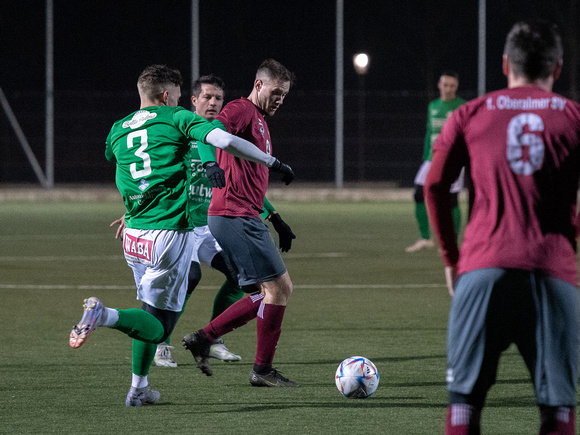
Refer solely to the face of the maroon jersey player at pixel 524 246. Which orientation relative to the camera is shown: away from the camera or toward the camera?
away from the camera

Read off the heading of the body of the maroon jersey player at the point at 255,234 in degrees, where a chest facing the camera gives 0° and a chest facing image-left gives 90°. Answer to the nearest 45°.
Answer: approximately 270°

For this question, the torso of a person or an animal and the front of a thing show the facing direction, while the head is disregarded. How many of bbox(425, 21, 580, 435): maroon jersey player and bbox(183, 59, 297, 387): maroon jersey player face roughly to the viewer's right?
1

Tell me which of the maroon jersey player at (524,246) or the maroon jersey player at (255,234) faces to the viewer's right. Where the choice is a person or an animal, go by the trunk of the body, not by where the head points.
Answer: the maroon jersey player at (255,234)

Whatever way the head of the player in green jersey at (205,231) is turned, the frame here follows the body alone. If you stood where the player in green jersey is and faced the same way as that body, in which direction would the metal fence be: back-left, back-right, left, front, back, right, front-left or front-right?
back-left

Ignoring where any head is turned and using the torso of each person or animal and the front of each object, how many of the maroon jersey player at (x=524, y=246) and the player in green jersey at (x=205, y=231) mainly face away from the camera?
1

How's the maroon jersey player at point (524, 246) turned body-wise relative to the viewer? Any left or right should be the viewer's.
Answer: facing away from the viewer

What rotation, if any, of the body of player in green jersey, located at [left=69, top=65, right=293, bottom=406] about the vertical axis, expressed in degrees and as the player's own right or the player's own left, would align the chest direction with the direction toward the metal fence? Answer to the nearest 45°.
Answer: approximately 45° to the player's own left

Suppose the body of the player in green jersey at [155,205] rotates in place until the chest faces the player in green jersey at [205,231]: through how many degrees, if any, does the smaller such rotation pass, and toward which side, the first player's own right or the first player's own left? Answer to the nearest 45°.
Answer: approximately 45° to the first player's own left

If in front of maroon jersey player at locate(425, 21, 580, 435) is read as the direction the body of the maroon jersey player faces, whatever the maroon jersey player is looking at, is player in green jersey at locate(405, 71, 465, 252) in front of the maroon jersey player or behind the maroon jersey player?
in front

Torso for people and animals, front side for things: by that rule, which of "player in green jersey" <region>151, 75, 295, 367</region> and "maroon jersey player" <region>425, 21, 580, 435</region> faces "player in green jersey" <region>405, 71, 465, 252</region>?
the maroon jersey player

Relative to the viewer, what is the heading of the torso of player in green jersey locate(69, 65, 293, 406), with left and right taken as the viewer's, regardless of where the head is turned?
facing away from the viewer and to the right of the viewer
